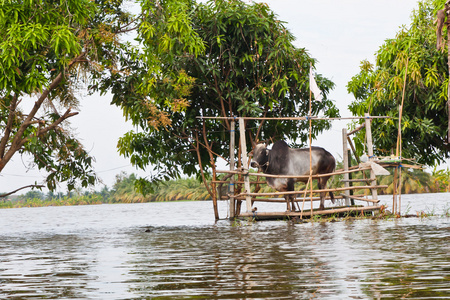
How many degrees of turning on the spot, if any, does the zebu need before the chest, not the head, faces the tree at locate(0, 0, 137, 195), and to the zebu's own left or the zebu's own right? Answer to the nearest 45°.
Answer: approximately 45° to the zebu's own left

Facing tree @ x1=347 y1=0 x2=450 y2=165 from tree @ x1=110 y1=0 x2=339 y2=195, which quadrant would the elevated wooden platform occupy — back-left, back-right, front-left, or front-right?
front-right

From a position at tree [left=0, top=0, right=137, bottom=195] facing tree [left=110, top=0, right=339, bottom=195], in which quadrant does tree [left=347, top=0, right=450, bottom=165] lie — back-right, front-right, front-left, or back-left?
front-right

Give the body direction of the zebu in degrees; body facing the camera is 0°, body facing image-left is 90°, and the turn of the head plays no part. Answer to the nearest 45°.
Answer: approximately 90°

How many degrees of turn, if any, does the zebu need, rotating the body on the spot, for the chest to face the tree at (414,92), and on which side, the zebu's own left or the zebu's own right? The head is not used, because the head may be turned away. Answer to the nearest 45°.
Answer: approximately 135° to the zebu's own right

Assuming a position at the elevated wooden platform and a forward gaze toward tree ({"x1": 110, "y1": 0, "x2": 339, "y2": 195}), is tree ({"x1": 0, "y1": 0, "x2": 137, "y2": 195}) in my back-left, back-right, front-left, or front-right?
front-left

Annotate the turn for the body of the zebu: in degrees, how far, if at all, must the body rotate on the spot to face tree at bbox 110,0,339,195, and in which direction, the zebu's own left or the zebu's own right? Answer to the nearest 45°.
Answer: approximately 45° to the zebu's own right
